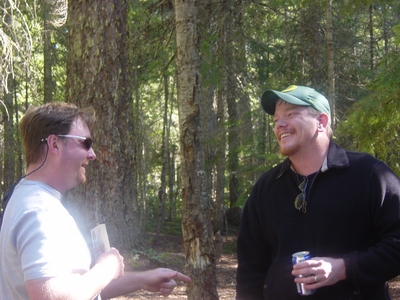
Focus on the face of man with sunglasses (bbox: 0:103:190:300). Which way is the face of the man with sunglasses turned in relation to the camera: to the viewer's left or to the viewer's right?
to the viewer's right

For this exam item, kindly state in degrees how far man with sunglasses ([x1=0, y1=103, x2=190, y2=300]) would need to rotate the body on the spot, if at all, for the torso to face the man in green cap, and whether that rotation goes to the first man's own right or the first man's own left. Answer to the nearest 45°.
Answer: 0° — they already face them

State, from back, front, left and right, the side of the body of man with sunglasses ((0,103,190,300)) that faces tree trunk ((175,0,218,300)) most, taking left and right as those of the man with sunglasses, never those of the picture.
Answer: left

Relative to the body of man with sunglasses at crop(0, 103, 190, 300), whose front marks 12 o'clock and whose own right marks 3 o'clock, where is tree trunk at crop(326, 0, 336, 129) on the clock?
The tree trunk is roughly at 10 o'clock from the man with sunglasses.

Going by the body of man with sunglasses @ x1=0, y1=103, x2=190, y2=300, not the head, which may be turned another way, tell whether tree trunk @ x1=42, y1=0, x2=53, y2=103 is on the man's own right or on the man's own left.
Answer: on the man's own left

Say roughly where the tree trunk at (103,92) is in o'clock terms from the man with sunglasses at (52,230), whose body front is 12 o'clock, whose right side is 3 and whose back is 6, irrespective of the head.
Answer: The tree trunk is roughly at 9 o'clock from the man with sunglasses.

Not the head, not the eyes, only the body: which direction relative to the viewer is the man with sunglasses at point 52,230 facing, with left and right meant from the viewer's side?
facing to the right of the viewer

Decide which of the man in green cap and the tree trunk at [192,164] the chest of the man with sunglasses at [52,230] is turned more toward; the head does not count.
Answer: the man in green cap
